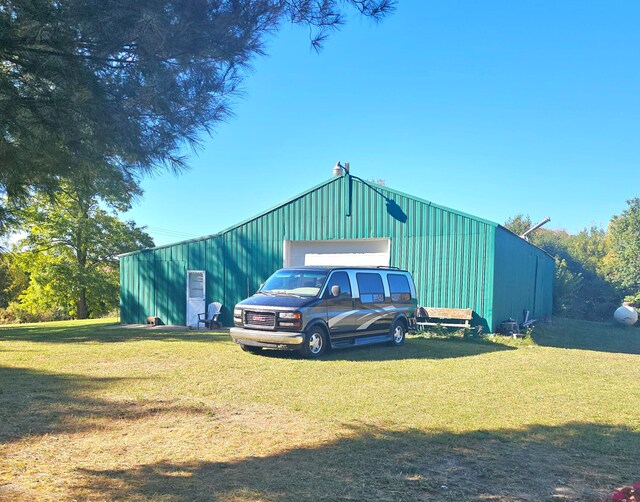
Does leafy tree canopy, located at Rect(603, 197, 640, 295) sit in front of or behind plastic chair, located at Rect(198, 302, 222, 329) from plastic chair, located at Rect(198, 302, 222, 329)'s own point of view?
behind

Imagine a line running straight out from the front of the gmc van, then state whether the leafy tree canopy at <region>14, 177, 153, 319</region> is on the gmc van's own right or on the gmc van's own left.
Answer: on the gmc van's own right

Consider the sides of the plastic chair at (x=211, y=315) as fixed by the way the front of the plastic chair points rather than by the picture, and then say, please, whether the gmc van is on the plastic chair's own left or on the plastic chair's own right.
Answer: on the plastic chair's own left

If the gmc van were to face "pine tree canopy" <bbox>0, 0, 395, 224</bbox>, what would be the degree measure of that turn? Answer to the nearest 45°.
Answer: approximately 45° to its left

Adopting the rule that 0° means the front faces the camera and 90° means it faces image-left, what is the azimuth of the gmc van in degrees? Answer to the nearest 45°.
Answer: approximately 45°

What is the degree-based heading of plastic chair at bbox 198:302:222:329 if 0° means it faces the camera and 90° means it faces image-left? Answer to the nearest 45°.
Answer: approximately 45°

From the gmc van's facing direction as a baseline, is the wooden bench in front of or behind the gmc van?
behind

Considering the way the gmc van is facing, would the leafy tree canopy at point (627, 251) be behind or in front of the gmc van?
behind

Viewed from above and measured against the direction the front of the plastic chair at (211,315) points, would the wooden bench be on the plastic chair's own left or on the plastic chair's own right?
on the plastic chair's own left
